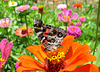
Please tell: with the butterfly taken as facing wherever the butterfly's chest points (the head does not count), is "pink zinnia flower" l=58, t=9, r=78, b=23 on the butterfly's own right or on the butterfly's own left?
on the butterfly's own right
